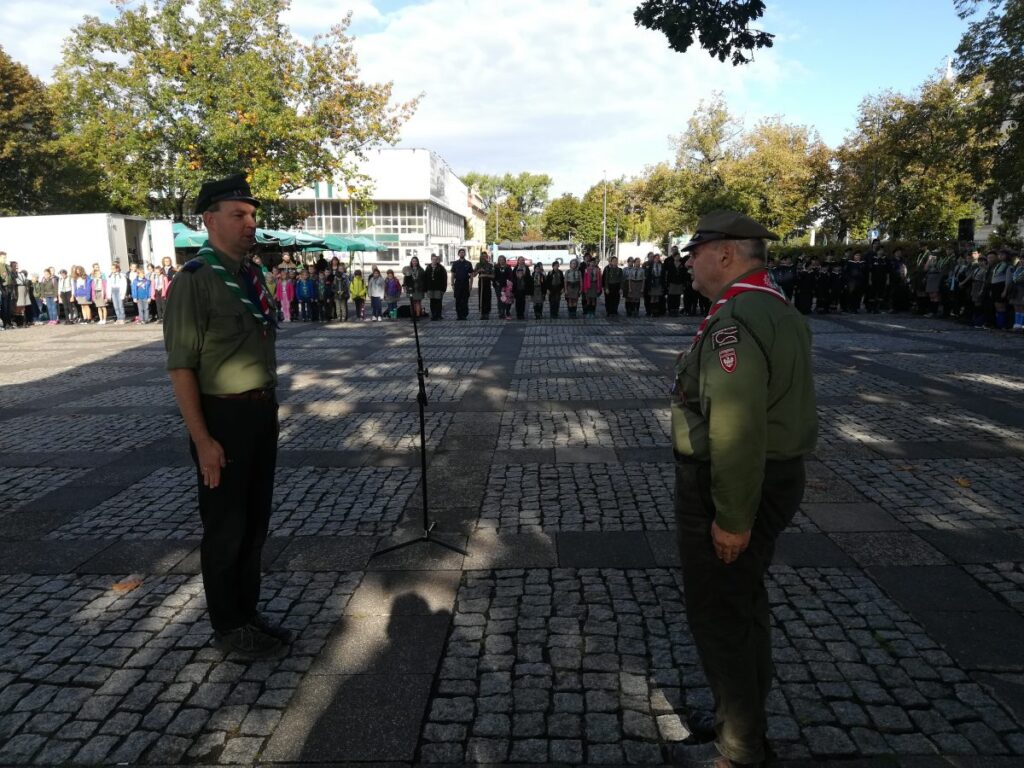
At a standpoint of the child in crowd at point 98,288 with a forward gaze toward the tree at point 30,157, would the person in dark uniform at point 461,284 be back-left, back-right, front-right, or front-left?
back-right

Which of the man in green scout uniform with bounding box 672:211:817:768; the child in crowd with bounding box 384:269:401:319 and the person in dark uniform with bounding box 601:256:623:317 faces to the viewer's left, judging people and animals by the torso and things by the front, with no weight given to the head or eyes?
the man in green scout uniform

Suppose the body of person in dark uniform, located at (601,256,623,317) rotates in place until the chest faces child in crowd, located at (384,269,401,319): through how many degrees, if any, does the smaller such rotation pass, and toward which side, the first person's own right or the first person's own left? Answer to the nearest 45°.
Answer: approximately 90° to the first person's own right

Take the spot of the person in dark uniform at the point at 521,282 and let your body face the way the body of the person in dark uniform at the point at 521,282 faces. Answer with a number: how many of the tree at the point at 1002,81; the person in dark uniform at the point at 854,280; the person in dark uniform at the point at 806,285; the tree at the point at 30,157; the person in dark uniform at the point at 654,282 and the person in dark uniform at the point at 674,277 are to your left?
5

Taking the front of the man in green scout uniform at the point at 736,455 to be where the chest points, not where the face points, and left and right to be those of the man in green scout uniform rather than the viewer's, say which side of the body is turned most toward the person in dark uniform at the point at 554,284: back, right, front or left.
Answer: right

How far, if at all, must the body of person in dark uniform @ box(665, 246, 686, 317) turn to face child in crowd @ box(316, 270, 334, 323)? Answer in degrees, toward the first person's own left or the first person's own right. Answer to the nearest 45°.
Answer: approximately 90° to the first person's own right

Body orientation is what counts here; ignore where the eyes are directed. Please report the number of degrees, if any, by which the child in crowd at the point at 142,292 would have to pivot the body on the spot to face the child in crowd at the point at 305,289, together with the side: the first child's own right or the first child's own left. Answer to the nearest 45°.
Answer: approximately 45° to the first child's own left

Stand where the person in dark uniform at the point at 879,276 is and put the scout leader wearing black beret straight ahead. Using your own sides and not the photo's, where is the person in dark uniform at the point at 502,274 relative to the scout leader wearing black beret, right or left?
right

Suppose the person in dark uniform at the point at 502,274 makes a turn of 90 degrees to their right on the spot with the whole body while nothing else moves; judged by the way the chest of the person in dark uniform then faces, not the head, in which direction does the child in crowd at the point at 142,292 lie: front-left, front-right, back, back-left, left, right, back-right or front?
front

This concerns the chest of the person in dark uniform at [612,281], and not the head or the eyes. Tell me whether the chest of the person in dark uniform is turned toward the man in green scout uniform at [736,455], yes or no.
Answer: yes

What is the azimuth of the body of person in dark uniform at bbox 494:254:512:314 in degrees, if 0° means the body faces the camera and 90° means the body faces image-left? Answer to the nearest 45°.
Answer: approximately 0°

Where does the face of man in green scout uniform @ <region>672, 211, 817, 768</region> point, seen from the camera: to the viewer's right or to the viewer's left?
to the viewer's left
